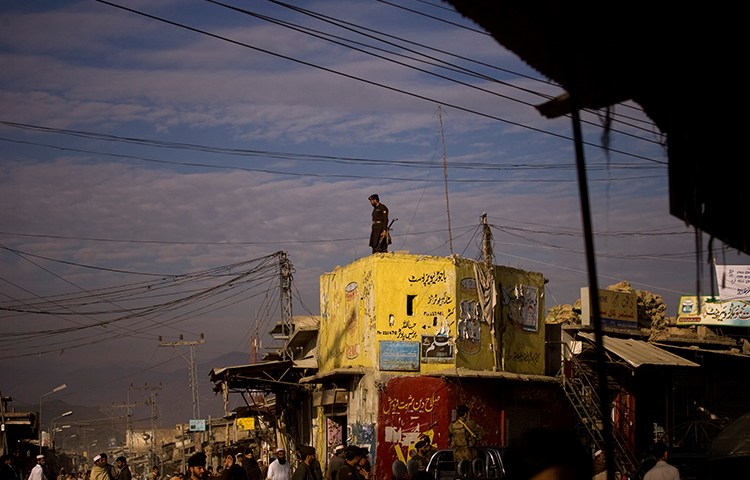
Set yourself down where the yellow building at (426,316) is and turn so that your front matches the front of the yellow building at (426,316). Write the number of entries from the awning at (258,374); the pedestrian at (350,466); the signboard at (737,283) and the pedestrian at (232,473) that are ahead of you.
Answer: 2

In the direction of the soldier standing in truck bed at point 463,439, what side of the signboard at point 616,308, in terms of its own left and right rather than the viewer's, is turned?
right

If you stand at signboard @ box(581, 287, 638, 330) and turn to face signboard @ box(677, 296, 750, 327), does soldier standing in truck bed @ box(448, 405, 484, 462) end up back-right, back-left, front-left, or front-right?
back-right

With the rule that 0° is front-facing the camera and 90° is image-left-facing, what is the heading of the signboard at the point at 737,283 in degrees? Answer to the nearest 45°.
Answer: approximately 0°

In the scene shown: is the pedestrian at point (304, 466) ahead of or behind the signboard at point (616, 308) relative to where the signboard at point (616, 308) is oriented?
ahead

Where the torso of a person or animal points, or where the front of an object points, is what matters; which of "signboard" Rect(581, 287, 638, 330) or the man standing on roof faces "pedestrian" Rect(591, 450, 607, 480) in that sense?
the signboard
